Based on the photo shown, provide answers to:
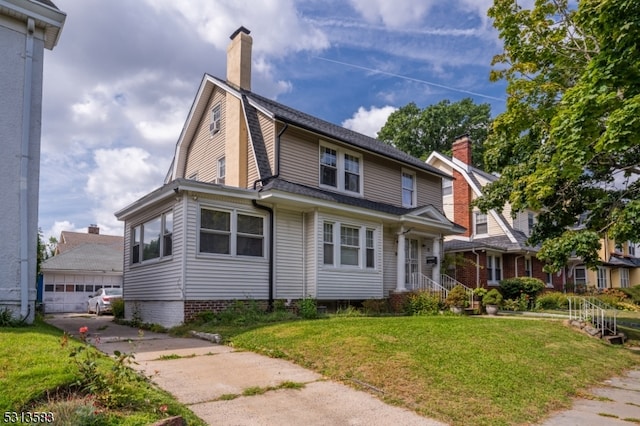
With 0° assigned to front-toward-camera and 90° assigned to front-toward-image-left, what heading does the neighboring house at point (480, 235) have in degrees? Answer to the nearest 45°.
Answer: approximately 315°

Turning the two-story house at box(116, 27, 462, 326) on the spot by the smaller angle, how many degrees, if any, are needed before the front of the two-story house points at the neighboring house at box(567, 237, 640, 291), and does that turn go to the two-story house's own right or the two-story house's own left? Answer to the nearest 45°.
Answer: approximately 90° to the two-story house's own left

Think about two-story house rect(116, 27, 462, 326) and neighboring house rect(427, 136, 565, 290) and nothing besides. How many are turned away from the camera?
0

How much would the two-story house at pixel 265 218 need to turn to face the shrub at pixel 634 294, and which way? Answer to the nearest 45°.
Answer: approximately 90° to its left

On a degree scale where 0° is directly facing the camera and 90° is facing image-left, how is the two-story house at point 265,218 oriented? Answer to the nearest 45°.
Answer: approximately 315°

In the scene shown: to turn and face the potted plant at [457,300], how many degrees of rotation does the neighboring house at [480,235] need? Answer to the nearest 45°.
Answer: approximately 45° to its right
